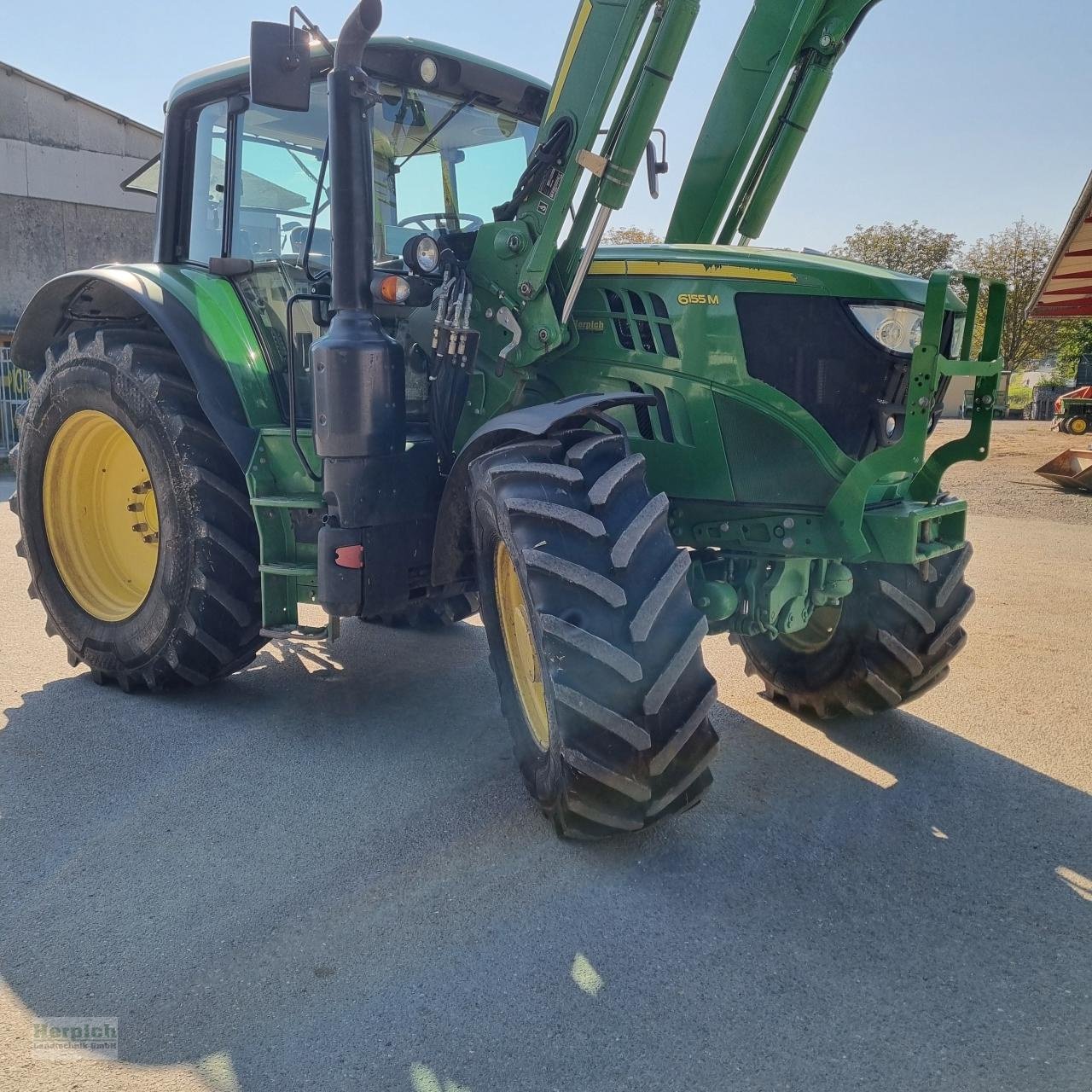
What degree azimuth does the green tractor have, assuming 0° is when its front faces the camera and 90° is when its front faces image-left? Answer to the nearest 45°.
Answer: approximately 315°

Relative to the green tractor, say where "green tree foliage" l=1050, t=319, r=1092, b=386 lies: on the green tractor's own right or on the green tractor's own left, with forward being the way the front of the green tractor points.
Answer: on the green tractor's own left

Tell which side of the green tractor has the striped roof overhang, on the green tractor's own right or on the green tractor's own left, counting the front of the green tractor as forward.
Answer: on the green tractor's own left
